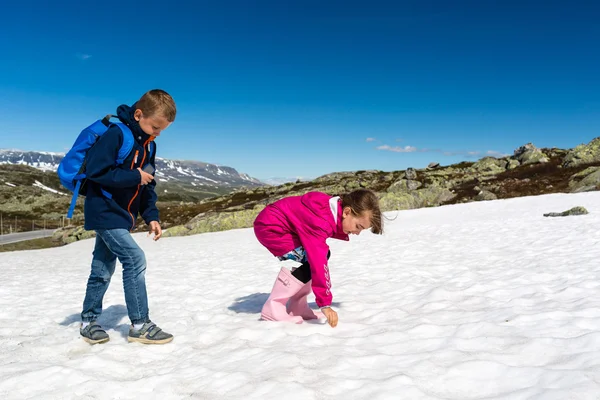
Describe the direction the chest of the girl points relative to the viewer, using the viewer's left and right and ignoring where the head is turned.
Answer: facing to the right of the viewer

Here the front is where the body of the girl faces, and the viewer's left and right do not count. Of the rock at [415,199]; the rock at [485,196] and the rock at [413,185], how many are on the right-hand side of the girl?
0

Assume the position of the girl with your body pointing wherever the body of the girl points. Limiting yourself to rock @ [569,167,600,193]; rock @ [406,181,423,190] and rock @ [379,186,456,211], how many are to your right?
0

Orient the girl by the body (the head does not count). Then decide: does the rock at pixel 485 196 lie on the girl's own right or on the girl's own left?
on the girl's own left

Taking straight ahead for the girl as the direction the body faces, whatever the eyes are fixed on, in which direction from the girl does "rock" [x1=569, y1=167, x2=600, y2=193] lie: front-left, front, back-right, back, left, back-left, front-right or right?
front-left

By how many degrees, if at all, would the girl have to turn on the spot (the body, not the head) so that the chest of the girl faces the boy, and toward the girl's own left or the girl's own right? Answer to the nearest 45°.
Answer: approximately 180°

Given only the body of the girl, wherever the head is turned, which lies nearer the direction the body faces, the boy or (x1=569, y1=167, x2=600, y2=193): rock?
the rock

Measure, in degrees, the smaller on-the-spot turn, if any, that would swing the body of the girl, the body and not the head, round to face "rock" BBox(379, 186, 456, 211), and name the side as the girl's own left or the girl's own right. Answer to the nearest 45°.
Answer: approximately 90° to the girl's own left

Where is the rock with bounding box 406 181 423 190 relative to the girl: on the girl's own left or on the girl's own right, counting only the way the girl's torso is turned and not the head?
on the girl's own left

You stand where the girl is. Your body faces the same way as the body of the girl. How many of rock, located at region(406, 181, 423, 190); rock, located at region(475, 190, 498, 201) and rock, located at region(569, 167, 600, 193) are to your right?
0

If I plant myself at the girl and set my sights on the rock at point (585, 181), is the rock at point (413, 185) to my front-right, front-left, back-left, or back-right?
front-left
